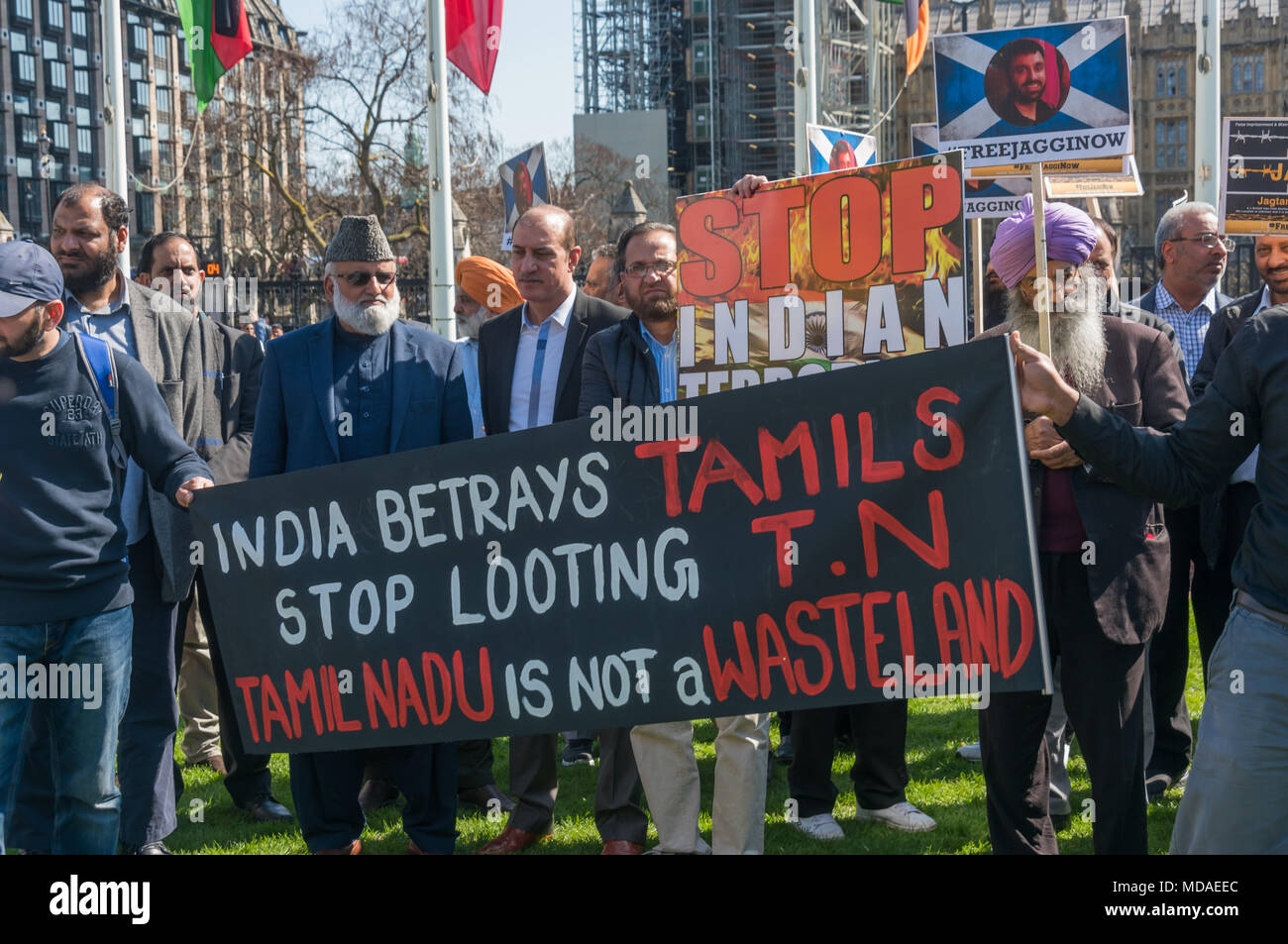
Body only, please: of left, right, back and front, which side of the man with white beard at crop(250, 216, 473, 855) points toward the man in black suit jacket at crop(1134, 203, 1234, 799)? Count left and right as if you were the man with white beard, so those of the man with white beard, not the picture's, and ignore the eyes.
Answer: left

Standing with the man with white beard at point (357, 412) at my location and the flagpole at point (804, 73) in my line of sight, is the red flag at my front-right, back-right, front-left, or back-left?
front-left

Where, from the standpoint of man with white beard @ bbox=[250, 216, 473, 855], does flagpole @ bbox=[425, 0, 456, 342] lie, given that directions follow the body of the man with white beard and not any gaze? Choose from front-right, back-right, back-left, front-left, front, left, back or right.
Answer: back

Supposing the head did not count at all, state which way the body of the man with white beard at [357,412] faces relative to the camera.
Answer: toward the camera

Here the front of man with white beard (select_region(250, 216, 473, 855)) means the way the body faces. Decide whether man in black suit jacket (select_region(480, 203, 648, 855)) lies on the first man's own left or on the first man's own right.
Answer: on the first man's own left

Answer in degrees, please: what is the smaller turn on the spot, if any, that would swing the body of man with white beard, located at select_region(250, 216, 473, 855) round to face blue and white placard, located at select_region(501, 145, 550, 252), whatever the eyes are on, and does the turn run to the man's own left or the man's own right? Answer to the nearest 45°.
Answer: approximately 180°

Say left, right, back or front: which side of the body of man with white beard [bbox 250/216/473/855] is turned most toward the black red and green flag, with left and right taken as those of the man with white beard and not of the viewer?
back

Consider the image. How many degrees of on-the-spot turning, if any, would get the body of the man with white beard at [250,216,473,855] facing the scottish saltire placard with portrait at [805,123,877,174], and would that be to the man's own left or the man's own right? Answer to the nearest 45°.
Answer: approximately 135° to the man's own left

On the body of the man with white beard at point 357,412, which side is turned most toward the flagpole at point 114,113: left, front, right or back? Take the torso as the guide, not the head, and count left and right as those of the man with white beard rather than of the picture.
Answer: back

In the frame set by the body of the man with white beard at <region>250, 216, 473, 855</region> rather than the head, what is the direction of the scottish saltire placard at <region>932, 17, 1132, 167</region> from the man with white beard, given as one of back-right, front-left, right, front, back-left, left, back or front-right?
left

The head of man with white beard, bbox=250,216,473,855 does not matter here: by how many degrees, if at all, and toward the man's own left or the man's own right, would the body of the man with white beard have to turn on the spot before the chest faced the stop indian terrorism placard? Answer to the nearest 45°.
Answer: approximately 90° to the man's own left

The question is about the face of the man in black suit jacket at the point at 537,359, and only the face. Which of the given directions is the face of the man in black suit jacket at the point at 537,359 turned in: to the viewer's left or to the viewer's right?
to the viewer's left

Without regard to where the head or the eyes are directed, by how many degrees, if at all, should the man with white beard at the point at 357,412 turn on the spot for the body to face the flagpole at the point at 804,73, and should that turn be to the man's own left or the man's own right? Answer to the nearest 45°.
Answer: approximately 135° to the man's own left

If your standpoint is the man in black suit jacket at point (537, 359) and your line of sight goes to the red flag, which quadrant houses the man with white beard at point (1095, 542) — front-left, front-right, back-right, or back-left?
back-right
